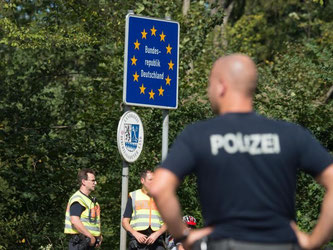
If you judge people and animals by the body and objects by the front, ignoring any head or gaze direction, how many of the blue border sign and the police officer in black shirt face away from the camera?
1

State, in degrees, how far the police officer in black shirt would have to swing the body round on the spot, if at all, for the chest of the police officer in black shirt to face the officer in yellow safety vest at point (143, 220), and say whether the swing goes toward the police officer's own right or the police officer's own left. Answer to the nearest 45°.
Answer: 0° — they already face them

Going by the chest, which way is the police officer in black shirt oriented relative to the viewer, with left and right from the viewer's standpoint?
facing away from the viewer

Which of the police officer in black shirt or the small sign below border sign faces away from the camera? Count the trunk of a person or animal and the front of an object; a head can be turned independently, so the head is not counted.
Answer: the police officer in black shirt

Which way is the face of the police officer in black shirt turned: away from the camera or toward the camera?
away from the camera

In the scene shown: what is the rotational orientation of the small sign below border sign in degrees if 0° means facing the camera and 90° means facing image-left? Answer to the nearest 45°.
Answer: approximately 315°
